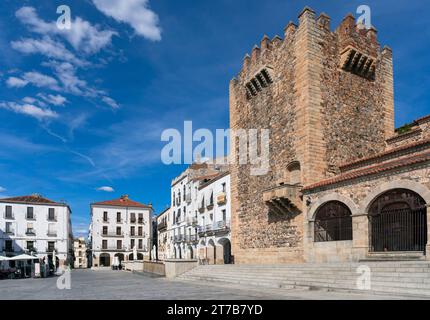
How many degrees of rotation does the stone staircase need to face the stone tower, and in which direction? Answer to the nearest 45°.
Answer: approximately 135° to its right

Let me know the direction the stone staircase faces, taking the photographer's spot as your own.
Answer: facing the viewer and to the left of the viewer
